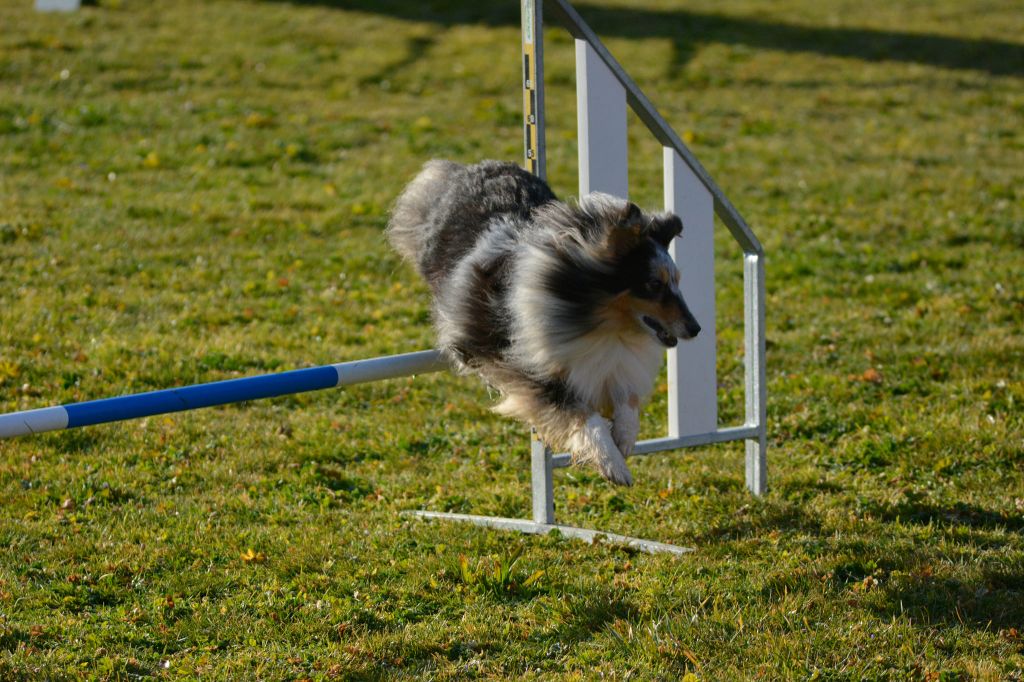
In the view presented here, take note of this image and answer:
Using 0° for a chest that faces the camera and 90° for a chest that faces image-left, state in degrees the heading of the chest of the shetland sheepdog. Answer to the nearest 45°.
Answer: approximately 315°
